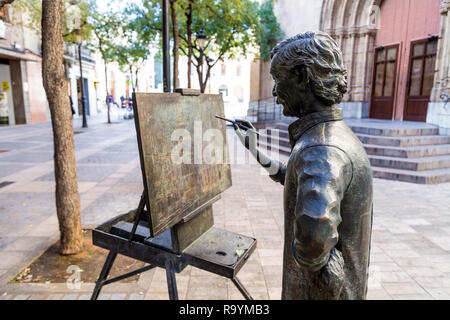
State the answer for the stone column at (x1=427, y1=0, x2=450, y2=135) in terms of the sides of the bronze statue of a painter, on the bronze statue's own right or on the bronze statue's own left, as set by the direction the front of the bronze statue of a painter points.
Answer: on the bronze statue's own right

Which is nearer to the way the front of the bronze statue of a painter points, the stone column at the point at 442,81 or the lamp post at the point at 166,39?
the lamp post

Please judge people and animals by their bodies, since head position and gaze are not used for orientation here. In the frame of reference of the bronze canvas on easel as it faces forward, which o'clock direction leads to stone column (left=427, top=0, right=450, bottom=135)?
The stone column is roughly at 9 o'clock from the bronze canvas on easel.

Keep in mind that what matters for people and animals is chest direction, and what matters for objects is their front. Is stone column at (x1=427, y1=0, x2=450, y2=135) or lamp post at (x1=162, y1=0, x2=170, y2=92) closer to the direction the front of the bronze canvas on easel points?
the stone column

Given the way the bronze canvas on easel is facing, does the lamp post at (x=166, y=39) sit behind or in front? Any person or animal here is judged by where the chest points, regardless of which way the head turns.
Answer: behind

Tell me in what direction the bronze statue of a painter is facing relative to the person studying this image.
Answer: facing away from the viewer and to the left of the viewer

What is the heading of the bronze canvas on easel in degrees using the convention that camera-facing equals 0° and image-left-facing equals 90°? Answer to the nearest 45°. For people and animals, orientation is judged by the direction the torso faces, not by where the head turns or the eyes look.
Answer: approximately 315°
